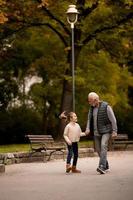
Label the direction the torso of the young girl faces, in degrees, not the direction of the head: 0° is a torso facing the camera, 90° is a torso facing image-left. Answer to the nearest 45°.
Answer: approximately 315°

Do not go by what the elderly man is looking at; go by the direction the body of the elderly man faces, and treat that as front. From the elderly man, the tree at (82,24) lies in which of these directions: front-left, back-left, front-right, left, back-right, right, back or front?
back-right

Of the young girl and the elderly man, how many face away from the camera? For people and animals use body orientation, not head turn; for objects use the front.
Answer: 0

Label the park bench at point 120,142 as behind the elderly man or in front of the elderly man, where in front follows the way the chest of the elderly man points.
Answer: behind

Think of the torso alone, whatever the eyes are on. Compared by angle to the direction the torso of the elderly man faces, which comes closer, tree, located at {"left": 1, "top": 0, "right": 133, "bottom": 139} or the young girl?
the young girl

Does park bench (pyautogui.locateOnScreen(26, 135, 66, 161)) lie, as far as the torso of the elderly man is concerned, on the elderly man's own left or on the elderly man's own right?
on the elderly man's own right

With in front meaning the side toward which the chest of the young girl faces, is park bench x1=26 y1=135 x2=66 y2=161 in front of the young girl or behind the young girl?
behind

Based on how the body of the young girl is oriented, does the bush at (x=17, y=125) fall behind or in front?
behind

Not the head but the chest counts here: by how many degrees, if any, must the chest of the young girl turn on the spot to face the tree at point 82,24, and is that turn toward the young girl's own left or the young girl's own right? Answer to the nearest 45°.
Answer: approximately 135° to the young girl's own left

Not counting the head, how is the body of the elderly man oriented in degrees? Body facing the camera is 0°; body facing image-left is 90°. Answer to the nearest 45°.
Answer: approximately 45°
